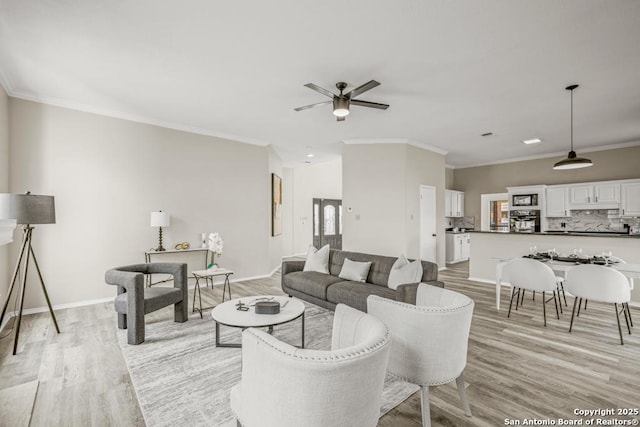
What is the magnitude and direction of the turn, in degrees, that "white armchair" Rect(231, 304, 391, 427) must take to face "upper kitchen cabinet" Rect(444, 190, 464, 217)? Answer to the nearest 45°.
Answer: approximately 90° to its right

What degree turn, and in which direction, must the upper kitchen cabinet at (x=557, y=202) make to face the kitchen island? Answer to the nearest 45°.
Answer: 0° — it already faces it

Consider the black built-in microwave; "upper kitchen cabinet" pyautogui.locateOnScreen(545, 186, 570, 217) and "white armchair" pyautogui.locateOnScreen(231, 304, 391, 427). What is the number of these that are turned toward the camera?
2

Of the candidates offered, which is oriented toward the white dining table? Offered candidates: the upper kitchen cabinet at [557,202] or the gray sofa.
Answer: the upper kitchen cabinet

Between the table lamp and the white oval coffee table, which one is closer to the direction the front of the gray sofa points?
the white oval coffee table

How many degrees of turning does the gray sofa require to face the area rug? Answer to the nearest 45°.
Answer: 0° — it already faces it

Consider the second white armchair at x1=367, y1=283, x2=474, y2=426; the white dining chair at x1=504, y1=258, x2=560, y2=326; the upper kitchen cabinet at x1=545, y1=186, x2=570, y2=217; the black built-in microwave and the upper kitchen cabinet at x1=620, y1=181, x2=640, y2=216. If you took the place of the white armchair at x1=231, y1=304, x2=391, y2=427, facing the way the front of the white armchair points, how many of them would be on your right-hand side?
5

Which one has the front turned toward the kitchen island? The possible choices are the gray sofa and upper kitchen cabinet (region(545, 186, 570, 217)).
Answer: the upper kitchen cabinet

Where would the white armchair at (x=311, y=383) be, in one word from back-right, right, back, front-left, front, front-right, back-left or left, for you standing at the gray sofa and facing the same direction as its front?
front-left

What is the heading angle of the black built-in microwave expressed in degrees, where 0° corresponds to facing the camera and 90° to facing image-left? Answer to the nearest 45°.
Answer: approximately 0°

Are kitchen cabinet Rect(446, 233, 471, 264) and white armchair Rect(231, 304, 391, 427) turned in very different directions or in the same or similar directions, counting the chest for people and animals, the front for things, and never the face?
very different directions

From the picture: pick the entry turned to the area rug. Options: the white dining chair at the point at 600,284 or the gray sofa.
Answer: the gray sofa

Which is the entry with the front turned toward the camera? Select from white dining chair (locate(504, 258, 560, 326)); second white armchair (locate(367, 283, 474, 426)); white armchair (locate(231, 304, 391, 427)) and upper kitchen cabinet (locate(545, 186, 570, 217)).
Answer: the upper kitchen cabinet

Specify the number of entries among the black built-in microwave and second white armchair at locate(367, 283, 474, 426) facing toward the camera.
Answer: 1
